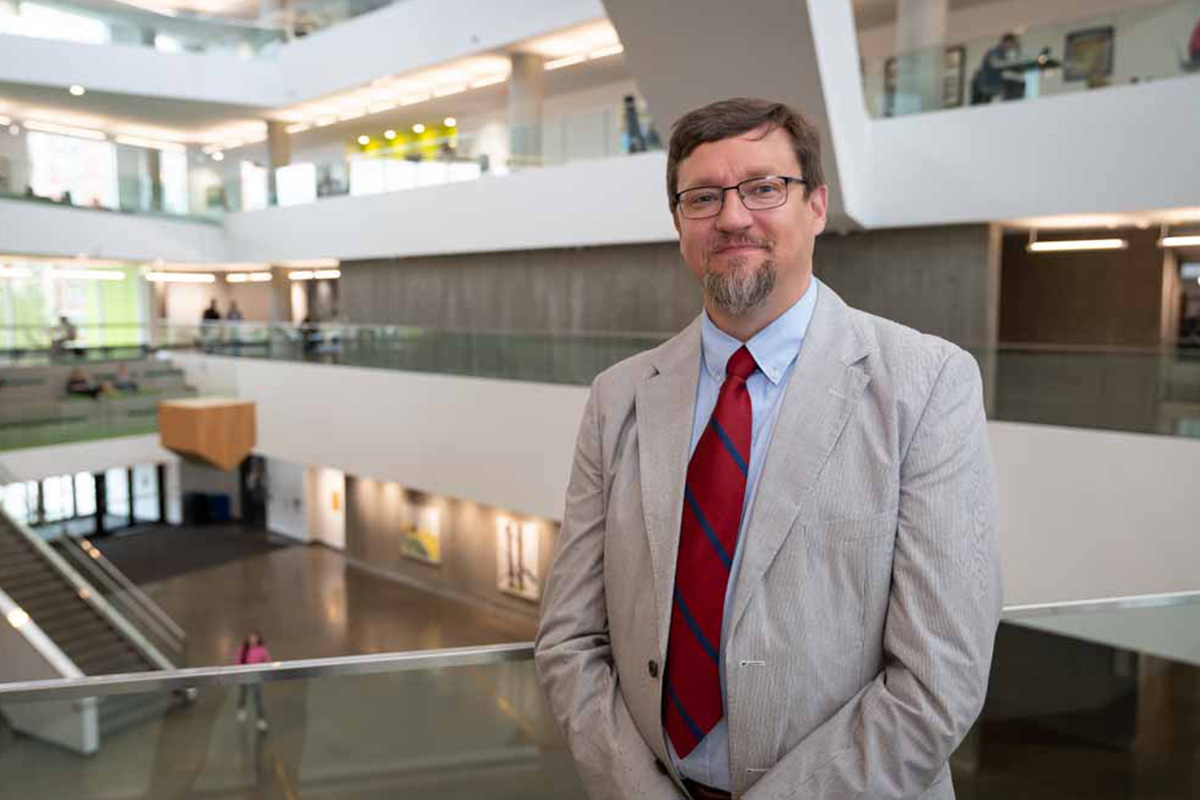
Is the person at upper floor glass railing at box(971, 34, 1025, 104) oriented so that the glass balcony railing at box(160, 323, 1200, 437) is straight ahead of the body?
no

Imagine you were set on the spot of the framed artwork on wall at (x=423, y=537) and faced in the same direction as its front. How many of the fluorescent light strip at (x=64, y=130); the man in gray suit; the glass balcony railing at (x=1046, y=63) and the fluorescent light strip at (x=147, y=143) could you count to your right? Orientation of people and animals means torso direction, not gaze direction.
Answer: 2

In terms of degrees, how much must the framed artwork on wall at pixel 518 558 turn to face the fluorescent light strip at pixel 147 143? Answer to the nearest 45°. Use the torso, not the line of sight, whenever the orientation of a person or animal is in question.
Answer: approximately 90° to its right

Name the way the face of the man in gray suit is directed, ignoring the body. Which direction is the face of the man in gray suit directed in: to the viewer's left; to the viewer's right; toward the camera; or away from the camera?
toward the camera

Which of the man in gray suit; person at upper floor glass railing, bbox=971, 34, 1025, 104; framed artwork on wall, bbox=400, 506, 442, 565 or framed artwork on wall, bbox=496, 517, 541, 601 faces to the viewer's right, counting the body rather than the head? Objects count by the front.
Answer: the person at upper floor glass railing

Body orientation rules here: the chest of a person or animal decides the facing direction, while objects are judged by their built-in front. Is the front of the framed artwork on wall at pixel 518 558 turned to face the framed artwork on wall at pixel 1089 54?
no

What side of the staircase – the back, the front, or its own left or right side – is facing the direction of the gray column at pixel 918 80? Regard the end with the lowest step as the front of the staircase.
front

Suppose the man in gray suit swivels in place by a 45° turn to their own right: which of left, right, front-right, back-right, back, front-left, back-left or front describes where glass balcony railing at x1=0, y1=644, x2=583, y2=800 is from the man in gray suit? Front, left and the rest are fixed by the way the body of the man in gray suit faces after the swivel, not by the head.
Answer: front-right

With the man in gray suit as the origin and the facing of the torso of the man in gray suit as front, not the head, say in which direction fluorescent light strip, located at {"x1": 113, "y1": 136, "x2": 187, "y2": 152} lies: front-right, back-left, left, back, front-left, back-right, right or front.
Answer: right

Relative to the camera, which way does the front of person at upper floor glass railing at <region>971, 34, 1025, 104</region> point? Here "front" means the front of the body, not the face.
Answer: to the viewer's right

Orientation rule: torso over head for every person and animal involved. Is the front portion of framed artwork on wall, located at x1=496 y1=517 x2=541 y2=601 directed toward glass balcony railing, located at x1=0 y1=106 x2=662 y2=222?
no

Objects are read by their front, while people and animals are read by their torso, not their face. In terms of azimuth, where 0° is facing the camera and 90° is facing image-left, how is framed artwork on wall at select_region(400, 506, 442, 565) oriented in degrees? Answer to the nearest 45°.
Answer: approximately 45°

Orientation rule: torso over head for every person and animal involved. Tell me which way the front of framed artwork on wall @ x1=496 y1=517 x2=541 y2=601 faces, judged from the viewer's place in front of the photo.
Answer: facing the viewer and to the left of the viewer

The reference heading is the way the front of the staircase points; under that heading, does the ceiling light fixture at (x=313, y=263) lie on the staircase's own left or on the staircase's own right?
on the staircase's own left
